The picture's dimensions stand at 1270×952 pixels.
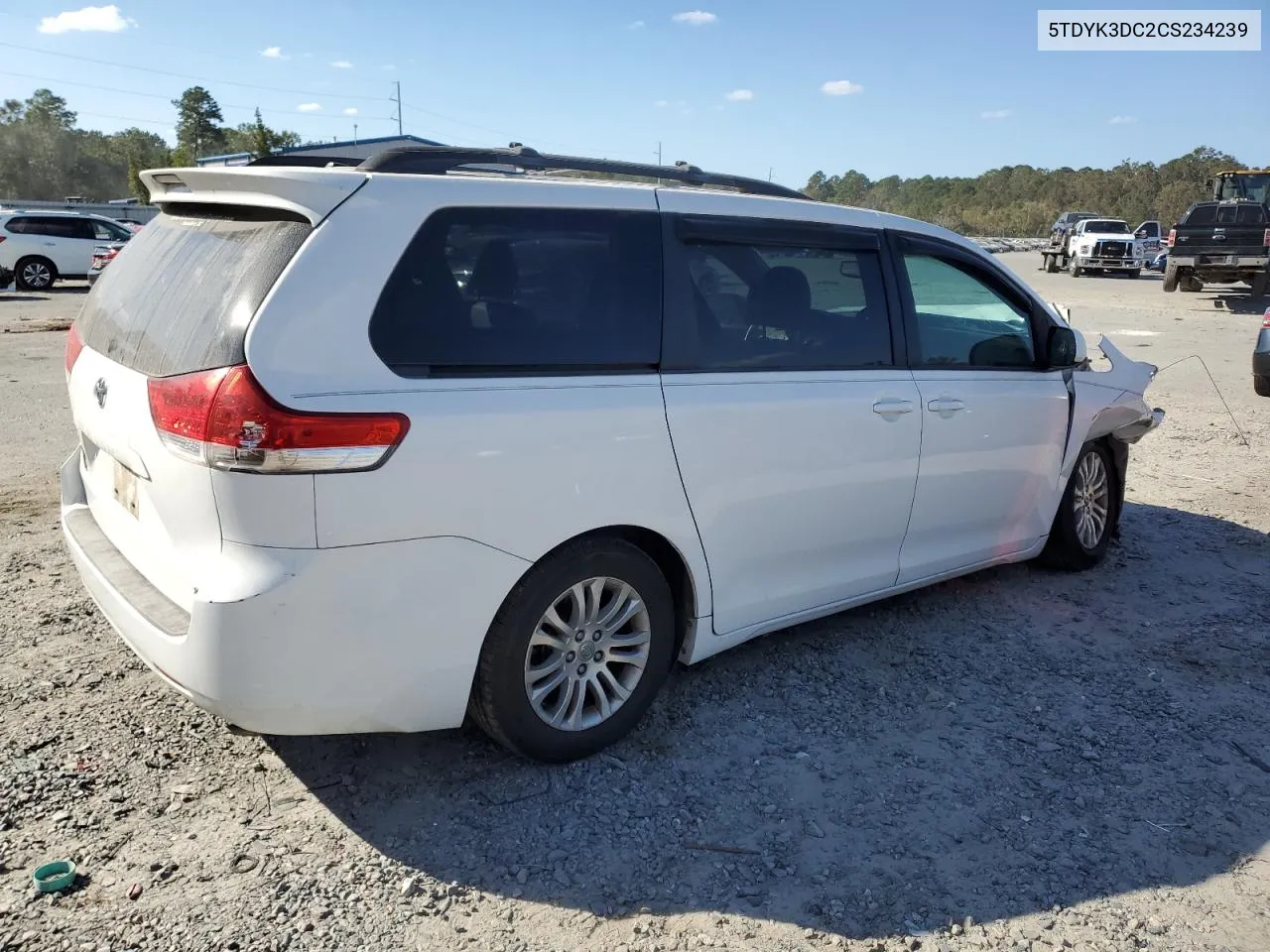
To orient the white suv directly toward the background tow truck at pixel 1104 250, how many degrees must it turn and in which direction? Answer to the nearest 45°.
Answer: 0° — it already faces it

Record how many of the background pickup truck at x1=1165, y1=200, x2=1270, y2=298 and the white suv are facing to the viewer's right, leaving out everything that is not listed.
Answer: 1

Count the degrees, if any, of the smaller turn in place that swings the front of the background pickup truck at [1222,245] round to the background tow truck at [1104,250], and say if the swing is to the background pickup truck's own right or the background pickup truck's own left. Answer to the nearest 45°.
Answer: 0° — it already faces it

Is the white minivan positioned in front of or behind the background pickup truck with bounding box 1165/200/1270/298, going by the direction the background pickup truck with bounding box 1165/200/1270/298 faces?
behind

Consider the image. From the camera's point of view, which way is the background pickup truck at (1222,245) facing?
away from the camera

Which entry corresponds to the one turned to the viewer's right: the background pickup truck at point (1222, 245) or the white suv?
the white suv

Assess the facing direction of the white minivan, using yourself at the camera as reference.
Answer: facing away from the viewer and to the right of the viewer

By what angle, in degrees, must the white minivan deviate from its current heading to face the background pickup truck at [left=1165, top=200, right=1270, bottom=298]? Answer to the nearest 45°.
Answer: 0° — it already faces it

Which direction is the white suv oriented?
to the viewer's right

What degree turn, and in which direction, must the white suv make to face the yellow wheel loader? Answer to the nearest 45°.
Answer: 0° — it already faces it
